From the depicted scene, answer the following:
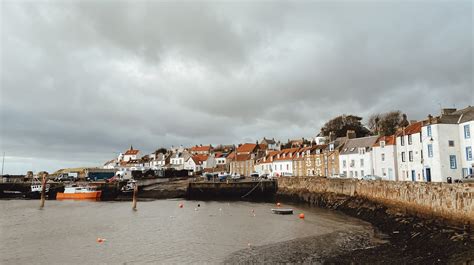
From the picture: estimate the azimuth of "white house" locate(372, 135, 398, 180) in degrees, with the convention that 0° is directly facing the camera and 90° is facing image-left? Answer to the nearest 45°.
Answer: approximately 45°

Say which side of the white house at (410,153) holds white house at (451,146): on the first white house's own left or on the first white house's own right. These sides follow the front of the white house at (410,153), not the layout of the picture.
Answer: on the first white house's own left

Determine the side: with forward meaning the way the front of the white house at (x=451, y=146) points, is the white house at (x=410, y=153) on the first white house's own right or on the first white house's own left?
on the first white house's own right

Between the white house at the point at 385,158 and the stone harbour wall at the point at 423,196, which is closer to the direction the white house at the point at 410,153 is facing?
the stone harbour wall

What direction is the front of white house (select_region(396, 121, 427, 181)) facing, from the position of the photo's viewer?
facing the viewer and to the left of the viewer

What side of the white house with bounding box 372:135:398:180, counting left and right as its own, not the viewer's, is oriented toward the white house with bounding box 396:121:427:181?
left

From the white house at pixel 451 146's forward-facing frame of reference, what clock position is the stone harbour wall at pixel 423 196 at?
The stone harbour wall is roughly at 11 o'clock from the white house.

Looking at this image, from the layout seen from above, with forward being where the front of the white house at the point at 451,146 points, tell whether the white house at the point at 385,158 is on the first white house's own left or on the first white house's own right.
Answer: on the first white house's own right

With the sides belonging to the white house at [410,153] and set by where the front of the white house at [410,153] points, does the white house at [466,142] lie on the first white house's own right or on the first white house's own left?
on the first white house's own left

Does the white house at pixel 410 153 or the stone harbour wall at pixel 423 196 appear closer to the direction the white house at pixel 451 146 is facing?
the stone harbour wall
